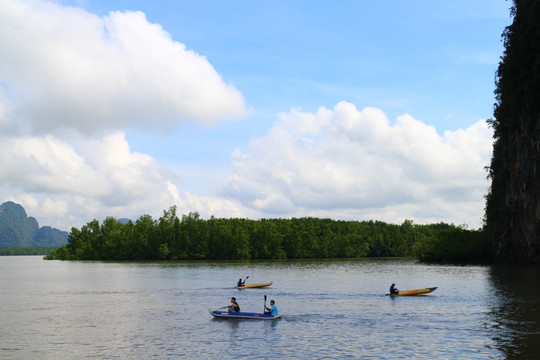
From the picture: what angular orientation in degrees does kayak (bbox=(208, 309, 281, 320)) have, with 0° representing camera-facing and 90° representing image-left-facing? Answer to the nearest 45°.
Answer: approximately 90°
